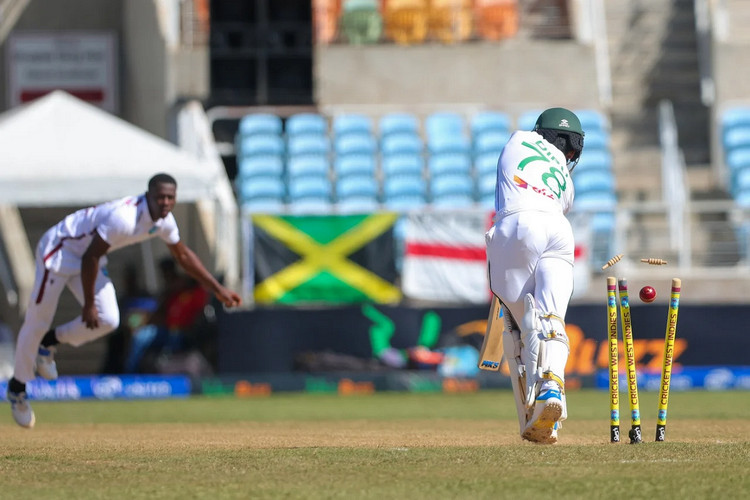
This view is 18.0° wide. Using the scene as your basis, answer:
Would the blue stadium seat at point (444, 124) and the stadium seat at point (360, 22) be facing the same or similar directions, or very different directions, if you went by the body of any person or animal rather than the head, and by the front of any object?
same or similar directions

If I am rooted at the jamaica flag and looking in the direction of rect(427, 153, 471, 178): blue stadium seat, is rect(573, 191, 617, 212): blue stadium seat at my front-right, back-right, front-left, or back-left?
front-right

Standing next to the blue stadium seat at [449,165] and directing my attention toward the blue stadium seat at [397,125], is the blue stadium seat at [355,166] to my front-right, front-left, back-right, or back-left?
front-left

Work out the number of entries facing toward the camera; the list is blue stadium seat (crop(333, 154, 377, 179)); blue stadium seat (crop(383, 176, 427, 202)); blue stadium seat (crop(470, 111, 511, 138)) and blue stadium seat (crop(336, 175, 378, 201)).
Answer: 4

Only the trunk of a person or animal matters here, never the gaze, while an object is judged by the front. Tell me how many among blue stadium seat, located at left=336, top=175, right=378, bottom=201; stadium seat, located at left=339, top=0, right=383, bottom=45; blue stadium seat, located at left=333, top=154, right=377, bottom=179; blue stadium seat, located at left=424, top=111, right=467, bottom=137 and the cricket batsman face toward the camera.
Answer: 4

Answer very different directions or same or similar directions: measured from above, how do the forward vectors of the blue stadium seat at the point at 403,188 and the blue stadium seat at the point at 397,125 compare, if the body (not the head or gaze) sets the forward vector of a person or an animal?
same or similar directions

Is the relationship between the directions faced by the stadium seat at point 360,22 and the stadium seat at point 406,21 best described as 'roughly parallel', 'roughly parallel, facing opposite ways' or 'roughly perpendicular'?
roughly parallel

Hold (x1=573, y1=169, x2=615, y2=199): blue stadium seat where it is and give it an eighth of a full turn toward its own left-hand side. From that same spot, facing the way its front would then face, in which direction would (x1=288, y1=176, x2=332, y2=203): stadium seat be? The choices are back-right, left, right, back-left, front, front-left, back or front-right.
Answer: back-right

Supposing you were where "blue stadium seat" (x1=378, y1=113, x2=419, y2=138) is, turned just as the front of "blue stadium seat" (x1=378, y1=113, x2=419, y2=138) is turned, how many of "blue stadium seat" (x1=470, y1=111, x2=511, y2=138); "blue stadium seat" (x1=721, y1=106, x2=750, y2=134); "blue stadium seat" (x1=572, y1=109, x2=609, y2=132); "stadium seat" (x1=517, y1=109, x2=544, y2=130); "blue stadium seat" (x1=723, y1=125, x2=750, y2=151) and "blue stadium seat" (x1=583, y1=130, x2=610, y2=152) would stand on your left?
6

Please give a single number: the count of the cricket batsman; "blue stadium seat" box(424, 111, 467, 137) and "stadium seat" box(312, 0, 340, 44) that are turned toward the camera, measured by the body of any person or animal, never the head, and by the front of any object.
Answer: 2

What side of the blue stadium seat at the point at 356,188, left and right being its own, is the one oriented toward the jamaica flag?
front

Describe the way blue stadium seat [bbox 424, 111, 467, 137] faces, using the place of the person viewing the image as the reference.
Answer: facing the viewer

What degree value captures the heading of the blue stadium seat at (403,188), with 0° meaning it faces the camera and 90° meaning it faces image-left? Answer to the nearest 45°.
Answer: approximately 0°

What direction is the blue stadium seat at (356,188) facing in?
toward the camera

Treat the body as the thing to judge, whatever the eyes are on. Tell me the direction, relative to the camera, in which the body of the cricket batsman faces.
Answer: away from the camera

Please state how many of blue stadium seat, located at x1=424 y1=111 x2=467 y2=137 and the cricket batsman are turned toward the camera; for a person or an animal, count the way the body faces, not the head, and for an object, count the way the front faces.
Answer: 1

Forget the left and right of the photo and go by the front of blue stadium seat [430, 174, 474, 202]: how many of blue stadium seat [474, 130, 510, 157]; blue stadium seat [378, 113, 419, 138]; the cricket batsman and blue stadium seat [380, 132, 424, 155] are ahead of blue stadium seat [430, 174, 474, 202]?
1

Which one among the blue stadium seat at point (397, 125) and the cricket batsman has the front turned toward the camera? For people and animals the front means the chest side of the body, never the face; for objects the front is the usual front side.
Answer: the blue stadium seat
